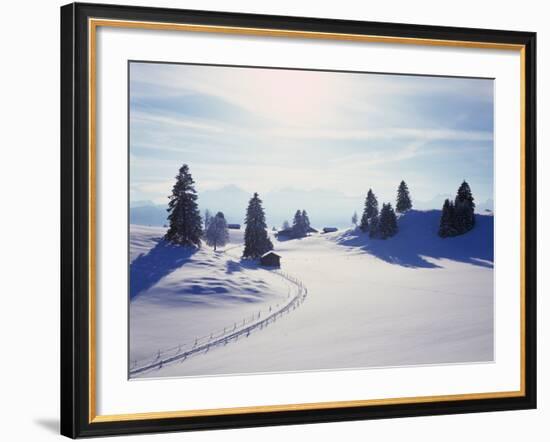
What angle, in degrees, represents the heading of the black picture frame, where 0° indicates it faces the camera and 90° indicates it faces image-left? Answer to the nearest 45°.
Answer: approximately 315°
